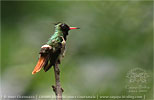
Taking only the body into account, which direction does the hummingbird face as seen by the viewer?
to the viewer's right
